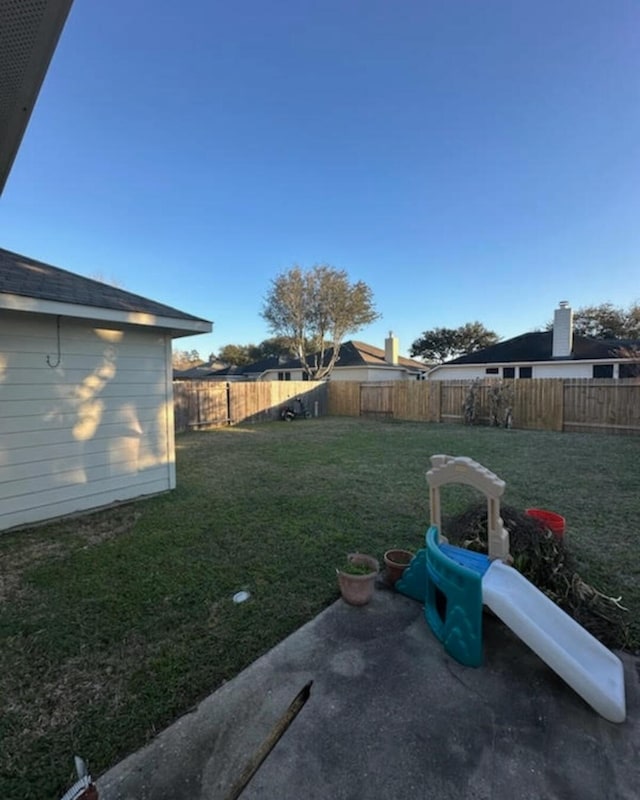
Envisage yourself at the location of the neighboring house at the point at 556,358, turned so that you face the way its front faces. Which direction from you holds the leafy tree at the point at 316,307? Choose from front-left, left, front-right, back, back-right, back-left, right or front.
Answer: left

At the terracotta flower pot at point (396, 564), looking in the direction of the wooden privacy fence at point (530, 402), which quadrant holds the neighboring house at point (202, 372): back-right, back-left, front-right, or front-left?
front-left

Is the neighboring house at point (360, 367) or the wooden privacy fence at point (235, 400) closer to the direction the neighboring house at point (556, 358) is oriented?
the neighboring house

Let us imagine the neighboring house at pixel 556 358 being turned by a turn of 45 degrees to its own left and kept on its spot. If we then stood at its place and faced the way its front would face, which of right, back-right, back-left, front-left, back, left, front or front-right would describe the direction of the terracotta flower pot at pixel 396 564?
back-left

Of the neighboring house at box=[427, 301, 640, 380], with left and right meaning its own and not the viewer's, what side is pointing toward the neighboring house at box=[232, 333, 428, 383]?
left

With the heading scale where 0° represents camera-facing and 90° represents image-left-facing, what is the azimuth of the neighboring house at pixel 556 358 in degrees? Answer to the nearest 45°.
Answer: approximately 180°

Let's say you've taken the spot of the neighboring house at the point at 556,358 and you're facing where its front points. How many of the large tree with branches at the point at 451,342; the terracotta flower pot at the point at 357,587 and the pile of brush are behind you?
2

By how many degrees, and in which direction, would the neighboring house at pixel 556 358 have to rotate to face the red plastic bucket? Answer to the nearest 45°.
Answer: approximately 180°

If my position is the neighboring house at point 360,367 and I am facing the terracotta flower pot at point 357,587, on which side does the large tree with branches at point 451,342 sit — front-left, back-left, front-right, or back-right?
back-left

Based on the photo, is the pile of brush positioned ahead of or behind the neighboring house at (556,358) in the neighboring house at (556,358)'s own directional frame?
behind

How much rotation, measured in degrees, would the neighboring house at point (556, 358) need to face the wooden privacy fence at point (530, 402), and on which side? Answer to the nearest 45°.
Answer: approximately 180°

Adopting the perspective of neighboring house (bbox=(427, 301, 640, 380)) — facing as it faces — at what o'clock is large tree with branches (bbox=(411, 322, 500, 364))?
The large tree with branches is roughly at 11 o'clock from the neighboring house.

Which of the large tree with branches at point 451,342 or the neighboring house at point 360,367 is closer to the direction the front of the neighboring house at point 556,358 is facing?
the large tree with branches

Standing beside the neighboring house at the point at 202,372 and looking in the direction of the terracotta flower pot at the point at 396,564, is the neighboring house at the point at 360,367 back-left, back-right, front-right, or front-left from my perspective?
front-left

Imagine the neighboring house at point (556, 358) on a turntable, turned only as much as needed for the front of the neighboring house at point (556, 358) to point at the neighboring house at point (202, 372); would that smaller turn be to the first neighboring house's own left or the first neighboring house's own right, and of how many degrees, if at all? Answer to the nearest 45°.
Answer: approximately 90° to the first neighboring house's own left
